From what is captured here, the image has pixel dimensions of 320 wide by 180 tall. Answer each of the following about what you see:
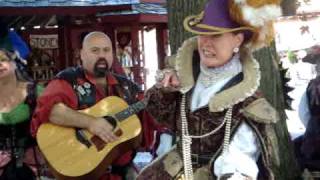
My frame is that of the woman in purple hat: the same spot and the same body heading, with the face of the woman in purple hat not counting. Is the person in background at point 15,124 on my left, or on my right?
on my right

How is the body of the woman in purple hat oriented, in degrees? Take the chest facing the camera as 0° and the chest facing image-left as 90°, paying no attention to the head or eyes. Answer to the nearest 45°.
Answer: approximately 45°

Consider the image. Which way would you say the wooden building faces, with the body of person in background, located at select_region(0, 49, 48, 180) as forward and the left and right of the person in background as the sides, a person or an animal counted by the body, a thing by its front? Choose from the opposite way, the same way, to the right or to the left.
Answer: the same way

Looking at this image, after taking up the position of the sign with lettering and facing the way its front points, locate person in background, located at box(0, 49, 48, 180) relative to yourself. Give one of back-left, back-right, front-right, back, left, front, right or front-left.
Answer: front

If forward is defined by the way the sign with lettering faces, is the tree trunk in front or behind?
in front

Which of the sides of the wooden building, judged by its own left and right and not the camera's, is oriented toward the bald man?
front

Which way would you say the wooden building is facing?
toward the camera

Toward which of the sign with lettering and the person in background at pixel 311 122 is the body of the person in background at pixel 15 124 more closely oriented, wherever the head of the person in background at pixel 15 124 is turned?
the person in background

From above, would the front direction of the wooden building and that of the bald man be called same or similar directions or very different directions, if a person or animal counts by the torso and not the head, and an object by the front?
same or similar directions

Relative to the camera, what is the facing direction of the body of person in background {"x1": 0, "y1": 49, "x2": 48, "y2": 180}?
toward the camera

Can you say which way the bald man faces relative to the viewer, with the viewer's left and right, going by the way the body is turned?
facing the viewer

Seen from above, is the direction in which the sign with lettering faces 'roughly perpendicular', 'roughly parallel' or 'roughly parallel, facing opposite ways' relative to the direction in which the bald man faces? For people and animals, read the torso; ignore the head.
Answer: roughly parallel

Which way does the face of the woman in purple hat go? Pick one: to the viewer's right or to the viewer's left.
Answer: to the viewer's left

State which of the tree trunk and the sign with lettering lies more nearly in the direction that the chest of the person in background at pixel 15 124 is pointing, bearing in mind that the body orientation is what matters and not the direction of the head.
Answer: the tree trunk

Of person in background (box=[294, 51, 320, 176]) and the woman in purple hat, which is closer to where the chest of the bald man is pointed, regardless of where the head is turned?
the woman in purple hat

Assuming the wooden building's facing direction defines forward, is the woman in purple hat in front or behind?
in front

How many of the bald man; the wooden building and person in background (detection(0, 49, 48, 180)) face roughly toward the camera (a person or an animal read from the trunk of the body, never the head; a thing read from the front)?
3

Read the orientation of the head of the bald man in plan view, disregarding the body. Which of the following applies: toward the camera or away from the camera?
toward the camera
